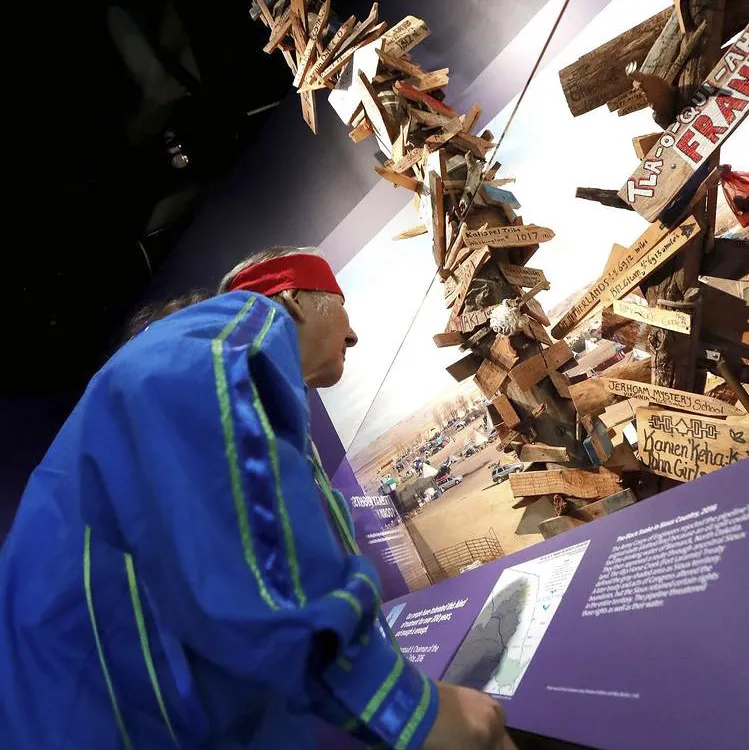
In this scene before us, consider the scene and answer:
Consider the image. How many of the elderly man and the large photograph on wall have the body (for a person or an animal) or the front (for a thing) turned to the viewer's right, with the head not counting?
1

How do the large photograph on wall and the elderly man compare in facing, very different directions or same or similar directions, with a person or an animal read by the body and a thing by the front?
very different directions

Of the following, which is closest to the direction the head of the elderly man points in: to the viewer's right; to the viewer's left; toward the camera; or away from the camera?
to the viewer's right

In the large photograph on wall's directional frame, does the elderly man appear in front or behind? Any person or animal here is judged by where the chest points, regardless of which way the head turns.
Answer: in front

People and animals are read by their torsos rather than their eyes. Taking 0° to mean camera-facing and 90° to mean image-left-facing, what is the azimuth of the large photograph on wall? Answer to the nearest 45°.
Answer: approximately 45°

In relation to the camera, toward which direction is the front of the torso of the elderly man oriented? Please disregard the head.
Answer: to the viewer's right

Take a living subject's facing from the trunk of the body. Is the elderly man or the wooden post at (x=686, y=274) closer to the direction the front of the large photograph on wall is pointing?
the elderly man
